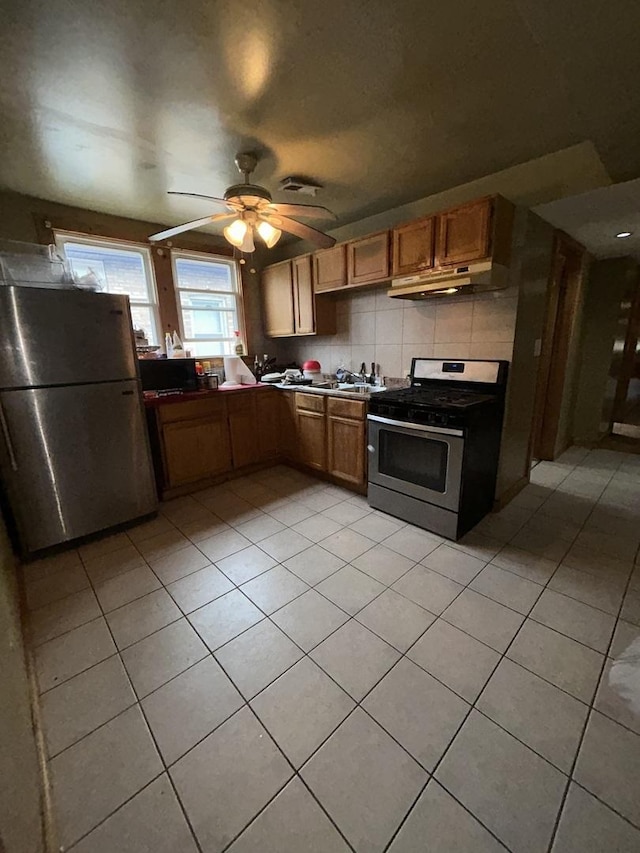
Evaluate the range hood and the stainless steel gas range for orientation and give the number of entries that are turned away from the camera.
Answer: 0

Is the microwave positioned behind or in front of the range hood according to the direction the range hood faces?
in front

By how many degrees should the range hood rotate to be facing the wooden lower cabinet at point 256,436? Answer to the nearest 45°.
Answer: approximately 45° to its right

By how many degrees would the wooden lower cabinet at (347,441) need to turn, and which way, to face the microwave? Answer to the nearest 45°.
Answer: approximately 45° to its right

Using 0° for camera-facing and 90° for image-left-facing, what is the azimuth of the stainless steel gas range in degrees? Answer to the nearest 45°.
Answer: approximately 45°

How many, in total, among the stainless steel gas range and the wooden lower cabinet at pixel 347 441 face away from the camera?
0

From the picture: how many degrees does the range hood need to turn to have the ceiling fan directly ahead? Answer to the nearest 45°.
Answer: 0° — it already faces it

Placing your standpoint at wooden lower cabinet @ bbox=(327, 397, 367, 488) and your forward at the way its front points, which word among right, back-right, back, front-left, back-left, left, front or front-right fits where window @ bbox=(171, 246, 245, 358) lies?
right

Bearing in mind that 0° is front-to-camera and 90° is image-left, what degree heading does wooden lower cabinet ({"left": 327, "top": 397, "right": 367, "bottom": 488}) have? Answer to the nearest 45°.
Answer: approximately 45°

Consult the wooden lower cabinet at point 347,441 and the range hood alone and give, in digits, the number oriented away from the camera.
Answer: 0

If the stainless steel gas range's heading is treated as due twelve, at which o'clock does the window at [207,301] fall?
The window is roughly at 2 o'clock from the stainless steel gas range.

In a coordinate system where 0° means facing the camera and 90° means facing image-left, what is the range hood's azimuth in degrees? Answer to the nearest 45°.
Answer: approximately 45°
